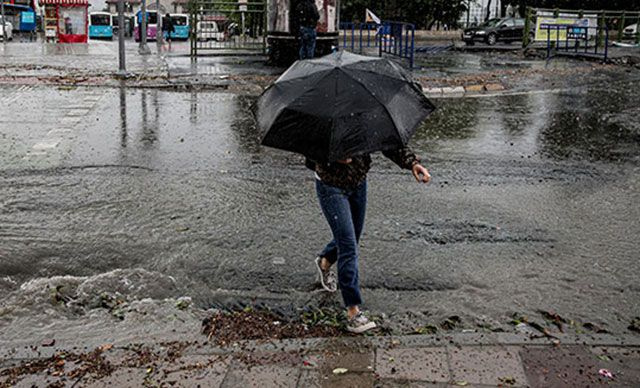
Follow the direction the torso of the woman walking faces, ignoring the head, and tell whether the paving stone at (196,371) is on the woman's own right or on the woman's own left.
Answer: on the woman's own right

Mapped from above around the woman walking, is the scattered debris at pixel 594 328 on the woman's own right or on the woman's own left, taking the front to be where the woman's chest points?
on the woman's own left

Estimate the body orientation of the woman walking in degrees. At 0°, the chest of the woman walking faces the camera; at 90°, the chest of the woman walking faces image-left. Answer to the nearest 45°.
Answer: approximately 315°

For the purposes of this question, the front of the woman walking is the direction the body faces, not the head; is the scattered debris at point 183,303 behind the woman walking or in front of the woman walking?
behind

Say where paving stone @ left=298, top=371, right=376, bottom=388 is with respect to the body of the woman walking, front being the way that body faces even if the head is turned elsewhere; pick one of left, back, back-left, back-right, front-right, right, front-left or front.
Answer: front-right

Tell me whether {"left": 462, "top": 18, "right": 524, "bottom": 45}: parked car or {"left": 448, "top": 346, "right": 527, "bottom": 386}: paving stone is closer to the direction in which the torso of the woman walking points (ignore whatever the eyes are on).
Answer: the paving stone

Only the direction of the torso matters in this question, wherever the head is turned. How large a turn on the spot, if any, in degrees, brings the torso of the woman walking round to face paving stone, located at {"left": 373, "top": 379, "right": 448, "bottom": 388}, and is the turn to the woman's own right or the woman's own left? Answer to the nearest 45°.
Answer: approximately 45° to the woman's own right

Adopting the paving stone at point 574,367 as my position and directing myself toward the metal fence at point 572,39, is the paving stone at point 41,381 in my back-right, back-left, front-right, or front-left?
back-left

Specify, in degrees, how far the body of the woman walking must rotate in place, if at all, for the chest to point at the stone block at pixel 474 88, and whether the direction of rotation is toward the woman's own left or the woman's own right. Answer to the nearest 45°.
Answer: approximately 135° to the woman's own left

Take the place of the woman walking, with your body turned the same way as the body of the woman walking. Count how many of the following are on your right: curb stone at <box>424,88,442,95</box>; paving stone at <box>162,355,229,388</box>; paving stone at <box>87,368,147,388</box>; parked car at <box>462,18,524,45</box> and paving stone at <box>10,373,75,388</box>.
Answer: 3

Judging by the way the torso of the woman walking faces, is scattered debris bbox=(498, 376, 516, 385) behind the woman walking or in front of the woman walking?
in front

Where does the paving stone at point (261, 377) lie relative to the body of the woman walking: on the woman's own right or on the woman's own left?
on the woman's own right
